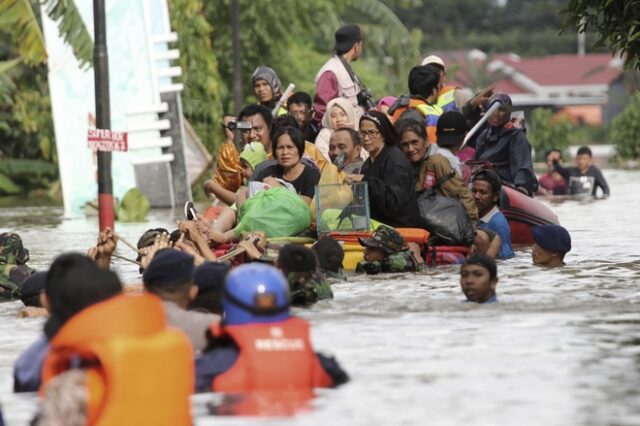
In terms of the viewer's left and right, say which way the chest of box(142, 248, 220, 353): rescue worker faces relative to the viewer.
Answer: facing away from the viewer and to the right of the viewer

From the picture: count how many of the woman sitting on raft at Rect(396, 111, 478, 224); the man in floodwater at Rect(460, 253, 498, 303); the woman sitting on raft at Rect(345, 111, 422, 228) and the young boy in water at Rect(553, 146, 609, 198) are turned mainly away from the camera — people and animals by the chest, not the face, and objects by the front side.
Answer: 0

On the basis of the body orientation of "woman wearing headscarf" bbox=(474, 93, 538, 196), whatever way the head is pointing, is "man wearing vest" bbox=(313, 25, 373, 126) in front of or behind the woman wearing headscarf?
in front

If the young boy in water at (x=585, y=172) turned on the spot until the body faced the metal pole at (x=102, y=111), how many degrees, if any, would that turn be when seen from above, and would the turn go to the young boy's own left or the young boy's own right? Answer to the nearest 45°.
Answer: approximately 45° to the young boy's own right

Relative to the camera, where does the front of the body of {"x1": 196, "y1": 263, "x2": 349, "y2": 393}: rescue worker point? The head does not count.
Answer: away from the camera

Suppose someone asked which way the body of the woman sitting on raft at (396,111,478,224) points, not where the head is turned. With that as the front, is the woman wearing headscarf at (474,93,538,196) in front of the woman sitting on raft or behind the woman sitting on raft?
behind

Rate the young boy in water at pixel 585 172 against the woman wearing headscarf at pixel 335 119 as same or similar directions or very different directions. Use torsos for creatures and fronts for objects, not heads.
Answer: same or similar directions

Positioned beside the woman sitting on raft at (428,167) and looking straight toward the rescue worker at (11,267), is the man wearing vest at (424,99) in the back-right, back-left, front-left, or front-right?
back-right

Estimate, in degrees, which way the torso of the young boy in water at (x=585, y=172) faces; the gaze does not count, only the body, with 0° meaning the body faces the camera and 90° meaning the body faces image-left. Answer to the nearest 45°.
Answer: approximately 0°

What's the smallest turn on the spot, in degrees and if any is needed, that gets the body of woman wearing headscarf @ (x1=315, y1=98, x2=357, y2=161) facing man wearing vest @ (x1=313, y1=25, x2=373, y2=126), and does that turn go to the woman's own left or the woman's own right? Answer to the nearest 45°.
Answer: approximately 180°
